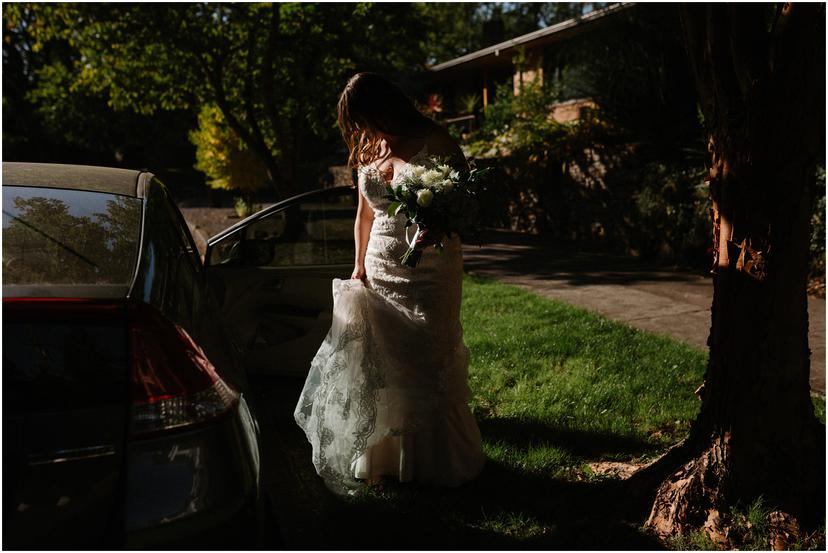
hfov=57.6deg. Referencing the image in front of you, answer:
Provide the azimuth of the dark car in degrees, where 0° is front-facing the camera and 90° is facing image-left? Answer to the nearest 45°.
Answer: approximately 180°

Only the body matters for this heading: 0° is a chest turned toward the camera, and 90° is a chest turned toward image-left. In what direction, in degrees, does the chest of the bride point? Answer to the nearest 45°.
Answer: approximately 45°

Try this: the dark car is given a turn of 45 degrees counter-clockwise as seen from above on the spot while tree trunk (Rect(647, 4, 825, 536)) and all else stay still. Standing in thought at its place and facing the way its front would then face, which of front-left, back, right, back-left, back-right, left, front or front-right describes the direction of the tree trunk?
back-right

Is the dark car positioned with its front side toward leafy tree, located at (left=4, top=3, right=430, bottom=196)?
yes

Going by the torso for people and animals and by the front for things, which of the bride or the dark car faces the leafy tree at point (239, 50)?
the dark car

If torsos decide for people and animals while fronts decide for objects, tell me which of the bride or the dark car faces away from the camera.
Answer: the dark car

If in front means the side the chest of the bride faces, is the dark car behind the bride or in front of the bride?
in front

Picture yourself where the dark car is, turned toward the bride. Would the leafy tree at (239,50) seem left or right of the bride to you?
left

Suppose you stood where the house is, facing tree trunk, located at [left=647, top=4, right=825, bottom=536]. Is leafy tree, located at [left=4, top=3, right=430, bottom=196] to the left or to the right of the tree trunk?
right

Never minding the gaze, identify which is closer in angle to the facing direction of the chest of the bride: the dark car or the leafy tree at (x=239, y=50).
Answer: the dark car

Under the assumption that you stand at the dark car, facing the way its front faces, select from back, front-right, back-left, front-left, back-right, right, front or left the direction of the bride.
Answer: front-right

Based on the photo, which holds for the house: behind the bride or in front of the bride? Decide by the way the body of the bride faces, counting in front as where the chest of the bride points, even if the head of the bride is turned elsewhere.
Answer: behind

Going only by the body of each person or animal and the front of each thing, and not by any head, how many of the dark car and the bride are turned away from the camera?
1

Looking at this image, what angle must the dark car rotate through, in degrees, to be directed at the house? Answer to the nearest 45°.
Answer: approximately 45° to its right
